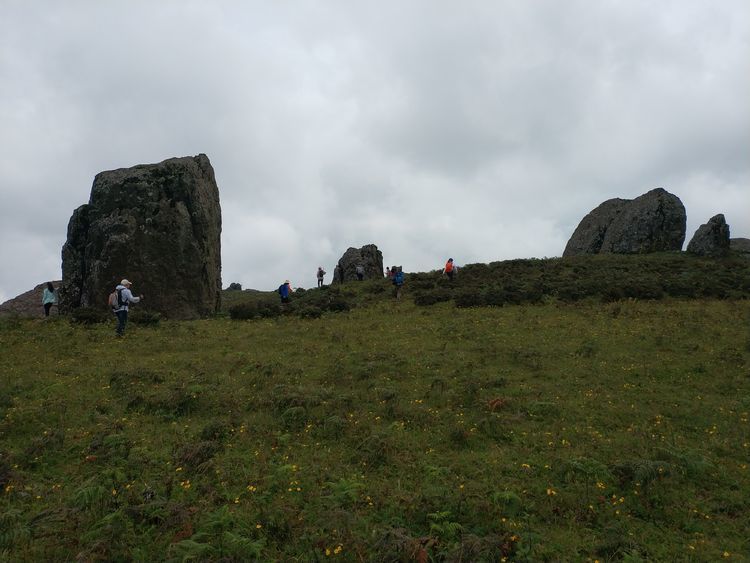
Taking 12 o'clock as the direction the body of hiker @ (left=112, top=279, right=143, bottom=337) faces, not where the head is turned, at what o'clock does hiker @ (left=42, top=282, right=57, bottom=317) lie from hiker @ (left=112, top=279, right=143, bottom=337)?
hiker @ (left=42, top=282, right=57, bottom=317) is roughly at 8 o'clock from hiker @ (left=112, top=279, right=143, bottom=337).

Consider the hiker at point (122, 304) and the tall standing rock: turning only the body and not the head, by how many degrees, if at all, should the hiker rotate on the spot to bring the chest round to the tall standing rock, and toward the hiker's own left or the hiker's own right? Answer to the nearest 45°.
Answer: approximately 90° to the hiker's own left

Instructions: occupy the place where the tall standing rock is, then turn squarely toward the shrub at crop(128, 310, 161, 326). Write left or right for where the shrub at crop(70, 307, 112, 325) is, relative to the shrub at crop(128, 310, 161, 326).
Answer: right

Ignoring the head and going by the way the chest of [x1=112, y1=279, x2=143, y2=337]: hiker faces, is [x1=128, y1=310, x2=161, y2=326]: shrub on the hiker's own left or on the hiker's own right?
on the hiker's own left

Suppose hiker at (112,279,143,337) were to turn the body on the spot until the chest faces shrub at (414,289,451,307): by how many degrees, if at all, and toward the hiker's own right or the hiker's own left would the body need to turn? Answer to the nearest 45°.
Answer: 0° — they already face it

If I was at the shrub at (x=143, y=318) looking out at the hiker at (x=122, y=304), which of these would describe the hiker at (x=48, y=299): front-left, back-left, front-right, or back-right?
back-right

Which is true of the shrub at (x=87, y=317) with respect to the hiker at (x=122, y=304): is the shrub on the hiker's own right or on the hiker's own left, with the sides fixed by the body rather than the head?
on the hiker's own left

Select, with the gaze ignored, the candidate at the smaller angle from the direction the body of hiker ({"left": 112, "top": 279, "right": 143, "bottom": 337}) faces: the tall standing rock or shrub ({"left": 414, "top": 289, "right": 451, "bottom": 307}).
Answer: the shrub

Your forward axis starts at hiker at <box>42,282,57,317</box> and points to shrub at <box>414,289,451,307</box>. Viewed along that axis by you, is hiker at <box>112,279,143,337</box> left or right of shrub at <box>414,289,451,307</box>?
right

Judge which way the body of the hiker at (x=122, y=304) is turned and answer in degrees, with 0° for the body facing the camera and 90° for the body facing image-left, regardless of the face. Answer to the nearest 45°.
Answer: approximately 270°
